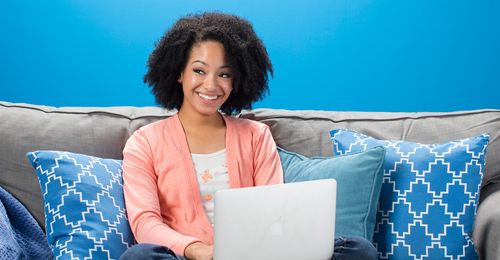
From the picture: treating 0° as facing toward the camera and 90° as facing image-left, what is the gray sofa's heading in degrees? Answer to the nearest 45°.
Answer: approximately 0°
